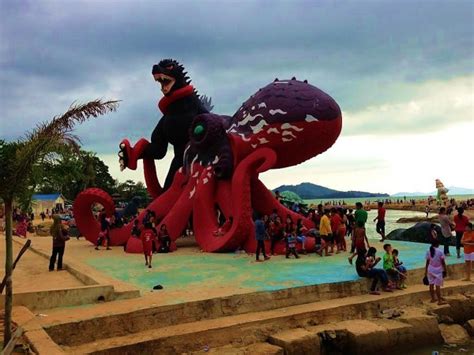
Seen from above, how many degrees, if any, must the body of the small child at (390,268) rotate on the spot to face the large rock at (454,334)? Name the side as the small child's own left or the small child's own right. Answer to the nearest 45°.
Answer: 0° — they already face it

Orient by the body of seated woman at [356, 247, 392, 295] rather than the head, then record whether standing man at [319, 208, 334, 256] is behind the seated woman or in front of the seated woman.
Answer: behind

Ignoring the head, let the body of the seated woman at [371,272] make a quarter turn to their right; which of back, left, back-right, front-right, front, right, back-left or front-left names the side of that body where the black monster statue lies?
right

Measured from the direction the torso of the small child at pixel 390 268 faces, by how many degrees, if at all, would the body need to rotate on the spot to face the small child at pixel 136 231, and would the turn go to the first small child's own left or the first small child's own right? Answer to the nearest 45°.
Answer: approximately 180°

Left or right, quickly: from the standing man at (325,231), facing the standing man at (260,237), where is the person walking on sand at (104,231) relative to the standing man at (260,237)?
right
